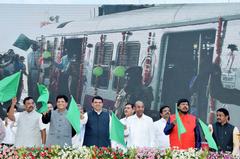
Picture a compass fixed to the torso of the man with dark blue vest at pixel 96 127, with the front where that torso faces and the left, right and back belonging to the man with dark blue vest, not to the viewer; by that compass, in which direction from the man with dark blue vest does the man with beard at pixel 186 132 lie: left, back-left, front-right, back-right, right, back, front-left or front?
left

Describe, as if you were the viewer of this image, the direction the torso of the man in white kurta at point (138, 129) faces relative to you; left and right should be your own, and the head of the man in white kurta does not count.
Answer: facing the viewer

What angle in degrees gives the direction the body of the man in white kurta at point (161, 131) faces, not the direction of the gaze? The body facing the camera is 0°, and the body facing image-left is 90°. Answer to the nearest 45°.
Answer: approximately 315°

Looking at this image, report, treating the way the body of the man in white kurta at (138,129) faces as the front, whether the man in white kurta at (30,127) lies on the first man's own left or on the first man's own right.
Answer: on the first man's own right

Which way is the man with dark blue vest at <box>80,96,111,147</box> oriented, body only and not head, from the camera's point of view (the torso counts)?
toward the camera

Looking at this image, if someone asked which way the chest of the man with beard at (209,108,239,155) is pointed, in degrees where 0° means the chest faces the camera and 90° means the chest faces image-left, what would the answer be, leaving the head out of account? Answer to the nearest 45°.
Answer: approximately 45°

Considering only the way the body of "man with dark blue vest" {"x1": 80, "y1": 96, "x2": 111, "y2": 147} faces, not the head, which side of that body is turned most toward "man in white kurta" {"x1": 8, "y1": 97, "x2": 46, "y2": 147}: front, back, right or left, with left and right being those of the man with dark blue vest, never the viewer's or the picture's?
right

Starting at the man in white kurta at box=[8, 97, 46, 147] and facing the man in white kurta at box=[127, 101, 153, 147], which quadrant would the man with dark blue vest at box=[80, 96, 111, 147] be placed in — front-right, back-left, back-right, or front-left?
front-right

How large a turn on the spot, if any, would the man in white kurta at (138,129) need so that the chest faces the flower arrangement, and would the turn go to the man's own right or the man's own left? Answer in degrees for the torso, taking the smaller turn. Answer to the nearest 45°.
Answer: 0° — they already face it
